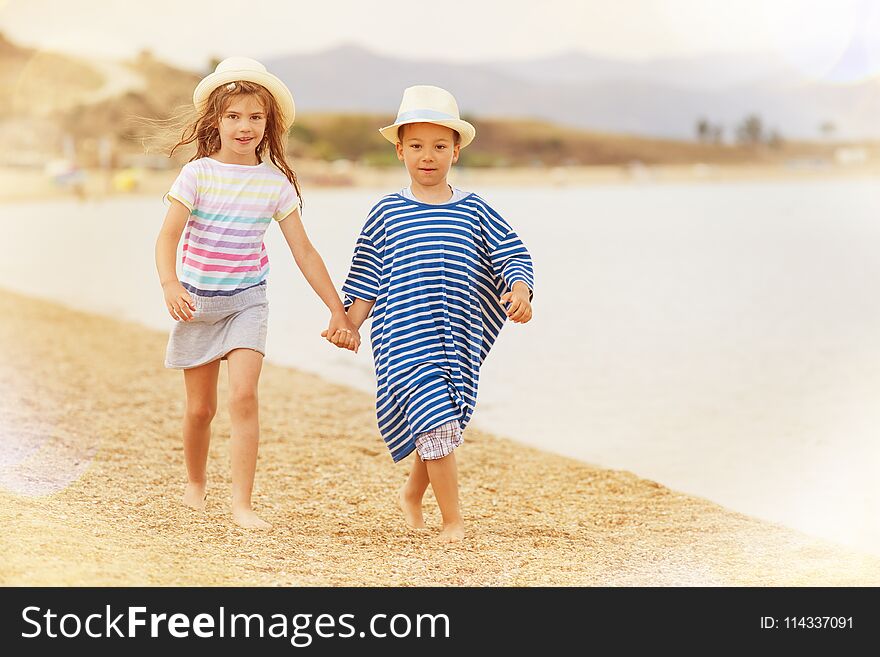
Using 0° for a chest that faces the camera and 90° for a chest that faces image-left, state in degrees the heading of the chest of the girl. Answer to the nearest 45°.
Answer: approximately 0°

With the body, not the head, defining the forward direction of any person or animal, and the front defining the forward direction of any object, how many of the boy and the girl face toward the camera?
2

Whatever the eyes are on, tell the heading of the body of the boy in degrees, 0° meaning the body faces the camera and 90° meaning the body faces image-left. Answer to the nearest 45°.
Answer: approximately 0°
